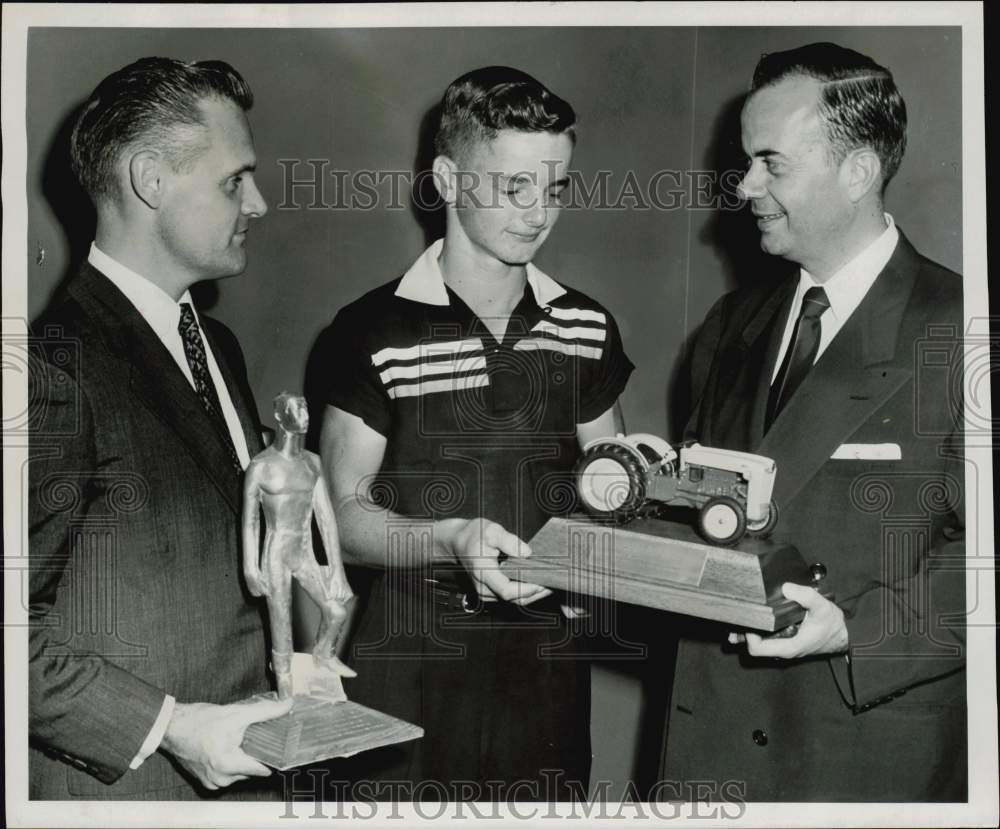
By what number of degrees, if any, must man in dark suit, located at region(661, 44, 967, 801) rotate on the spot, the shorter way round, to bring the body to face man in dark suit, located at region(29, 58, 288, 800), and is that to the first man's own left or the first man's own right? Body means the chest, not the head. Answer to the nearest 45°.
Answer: approximately 45° to the first man's own right

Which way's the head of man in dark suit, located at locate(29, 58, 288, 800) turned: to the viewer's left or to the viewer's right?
to the viewer's right

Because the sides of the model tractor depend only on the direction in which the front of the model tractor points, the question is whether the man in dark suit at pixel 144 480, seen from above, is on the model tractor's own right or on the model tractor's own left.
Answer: on the model tractor's own right

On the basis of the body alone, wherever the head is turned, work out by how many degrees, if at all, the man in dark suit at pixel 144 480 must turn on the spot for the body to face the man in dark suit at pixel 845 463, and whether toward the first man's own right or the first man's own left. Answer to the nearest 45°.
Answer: approximately 45° to the first man's own left

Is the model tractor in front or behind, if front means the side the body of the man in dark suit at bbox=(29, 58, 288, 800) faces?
in front

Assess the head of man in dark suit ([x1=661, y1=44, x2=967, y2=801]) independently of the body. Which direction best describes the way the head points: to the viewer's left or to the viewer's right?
to the viewer's left

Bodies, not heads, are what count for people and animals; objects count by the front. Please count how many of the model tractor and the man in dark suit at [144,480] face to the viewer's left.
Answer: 0

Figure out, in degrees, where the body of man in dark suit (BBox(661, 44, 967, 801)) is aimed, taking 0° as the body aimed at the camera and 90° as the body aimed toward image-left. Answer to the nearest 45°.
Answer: approximately 45°
